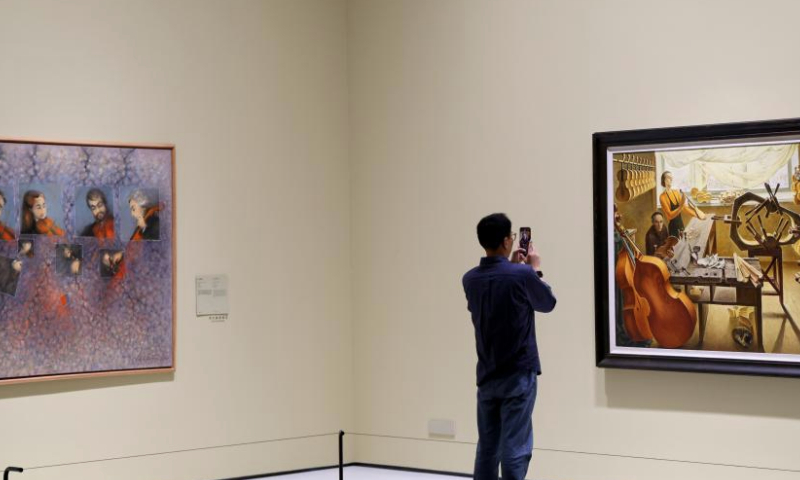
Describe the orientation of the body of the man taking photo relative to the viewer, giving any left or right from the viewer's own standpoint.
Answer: facing away from the viewer and to the right of the viewer

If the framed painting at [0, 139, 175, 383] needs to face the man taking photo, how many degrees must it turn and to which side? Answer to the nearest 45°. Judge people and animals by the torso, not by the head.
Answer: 0° — it already faces them

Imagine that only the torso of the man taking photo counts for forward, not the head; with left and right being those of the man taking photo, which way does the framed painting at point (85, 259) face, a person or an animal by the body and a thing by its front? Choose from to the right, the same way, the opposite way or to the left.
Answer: to the right

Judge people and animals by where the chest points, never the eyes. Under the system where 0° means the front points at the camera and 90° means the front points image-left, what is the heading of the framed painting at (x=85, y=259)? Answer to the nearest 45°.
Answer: approximately 315°

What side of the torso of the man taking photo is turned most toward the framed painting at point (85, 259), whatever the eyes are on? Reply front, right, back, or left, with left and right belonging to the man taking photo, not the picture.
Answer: left

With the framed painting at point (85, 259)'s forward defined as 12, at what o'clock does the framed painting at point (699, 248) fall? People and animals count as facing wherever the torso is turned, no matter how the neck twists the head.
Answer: the framed painting at point (699, 248) is roughly at 11 o'clock from the framed painting at point (85, 259).

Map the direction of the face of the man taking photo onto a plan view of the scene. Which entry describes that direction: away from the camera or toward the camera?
away from the camera

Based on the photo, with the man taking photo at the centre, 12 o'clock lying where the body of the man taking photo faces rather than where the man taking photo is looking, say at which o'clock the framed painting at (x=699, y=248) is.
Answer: The framed painting is roughly at 12 o'clock from the man taking photo.

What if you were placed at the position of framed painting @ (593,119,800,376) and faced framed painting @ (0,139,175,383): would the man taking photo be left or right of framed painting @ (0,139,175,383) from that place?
left
